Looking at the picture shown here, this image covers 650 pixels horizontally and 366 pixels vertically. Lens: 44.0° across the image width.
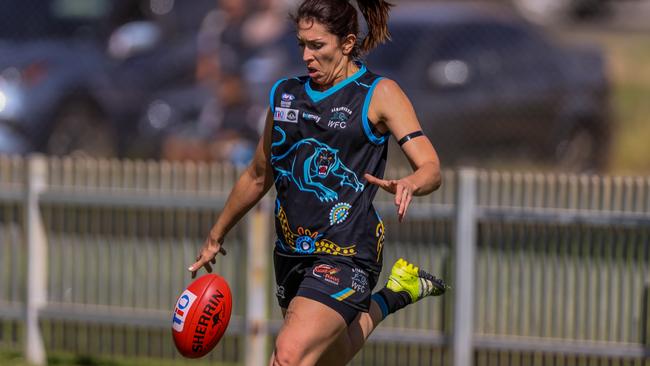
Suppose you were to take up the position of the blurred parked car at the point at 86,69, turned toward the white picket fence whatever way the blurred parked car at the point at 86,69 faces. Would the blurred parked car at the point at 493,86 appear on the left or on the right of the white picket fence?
left
